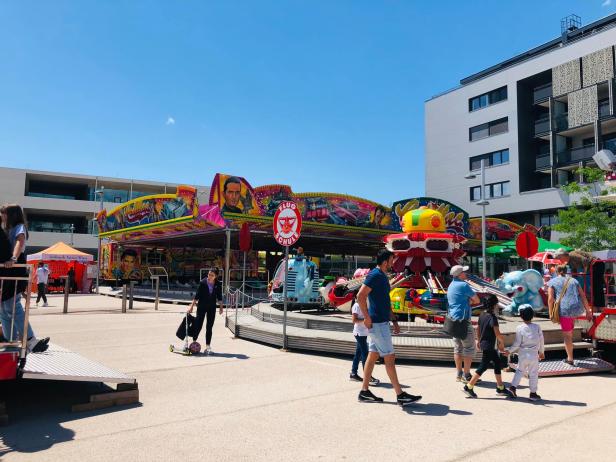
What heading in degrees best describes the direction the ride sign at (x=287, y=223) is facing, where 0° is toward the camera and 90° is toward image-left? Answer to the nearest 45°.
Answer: approximately 0°
